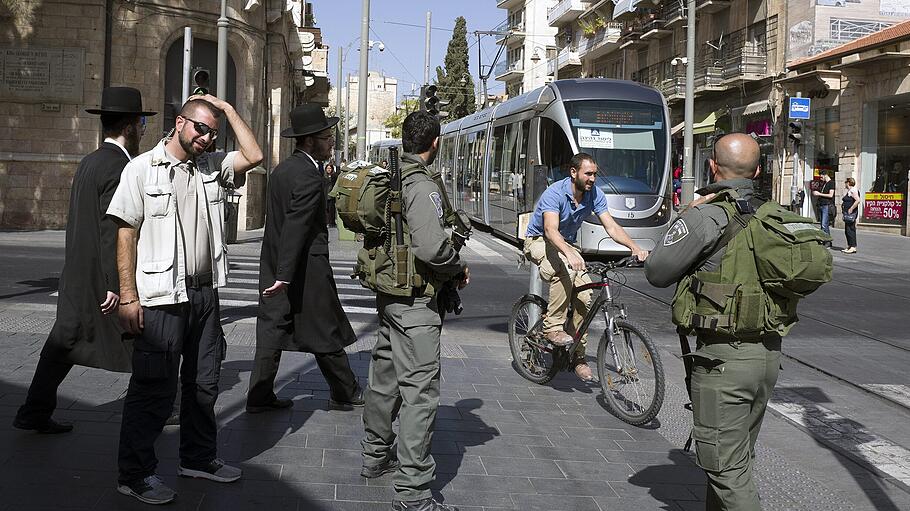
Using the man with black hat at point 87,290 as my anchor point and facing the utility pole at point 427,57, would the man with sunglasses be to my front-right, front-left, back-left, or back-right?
back-right

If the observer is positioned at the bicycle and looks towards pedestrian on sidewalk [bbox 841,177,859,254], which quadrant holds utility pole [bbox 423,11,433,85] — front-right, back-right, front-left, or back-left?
front-left

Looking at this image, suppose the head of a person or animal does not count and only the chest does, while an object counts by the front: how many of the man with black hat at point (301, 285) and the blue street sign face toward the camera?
1

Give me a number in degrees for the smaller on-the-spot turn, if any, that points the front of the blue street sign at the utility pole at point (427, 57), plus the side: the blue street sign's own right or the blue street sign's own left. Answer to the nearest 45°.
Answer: approximately 135° to the blue street sign's own right

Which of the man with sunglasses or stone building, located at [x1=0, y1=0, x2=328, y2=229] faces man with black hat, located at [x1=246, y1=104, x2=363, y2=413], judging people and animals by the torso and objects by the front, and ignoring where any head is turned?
the stone building

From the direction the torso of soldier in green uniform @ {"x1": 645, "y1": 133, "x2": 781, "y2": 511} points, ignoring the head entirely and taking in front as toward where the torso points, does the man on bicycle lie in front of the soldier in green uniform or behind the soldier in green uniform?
in front

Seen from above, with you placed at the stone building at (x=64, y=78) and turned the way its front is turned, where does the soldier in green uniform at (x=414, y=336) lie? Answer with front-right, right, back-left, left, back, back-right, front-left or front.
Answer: front

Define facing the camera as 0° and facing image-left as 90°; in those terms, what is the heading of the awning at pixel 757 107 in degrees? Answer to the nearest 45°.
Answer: approximately 45°

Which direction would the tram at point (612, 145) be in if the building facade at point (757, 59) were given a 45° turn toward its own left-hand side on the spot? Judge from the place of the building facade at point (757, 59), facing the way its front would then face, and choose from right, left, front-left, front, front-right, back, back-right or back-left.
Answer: front

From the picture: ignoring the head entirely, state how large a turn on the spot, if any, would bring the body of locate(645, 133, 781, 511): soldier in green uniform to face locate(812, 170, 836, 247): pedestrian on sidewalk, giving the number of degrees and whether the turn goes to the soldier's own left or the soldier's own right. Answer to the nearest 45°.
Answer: approximately 45° to the soldier's own right

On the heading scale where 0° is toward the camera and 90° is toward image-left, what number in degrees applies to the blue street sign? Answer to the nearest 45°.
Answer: approximately 0°

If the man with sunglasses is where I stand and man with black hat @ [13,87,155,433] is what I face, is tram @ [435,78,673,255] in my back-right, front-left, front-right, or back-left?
front-right

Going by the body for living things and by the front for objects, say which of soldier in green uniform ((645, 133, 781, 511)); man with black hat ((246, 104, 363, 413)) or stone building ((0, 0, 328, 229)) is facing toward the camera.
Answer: the stone building

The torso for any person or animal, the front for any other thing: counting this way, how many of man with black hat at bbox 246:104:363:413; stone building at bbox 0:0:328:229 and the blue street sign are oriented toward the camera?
2

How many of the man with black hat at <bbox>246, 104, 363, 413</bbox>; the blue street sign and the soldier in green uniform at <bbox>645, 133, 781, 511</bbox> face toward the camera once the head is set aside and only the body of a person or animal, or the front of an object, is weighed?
1
